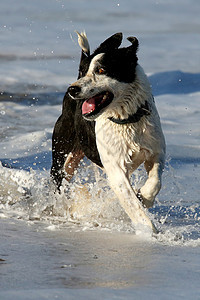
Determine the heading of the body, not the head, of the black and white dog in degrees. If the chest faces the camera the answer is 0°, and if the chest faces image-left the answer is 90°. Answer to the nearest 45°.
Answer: approximately 315°
